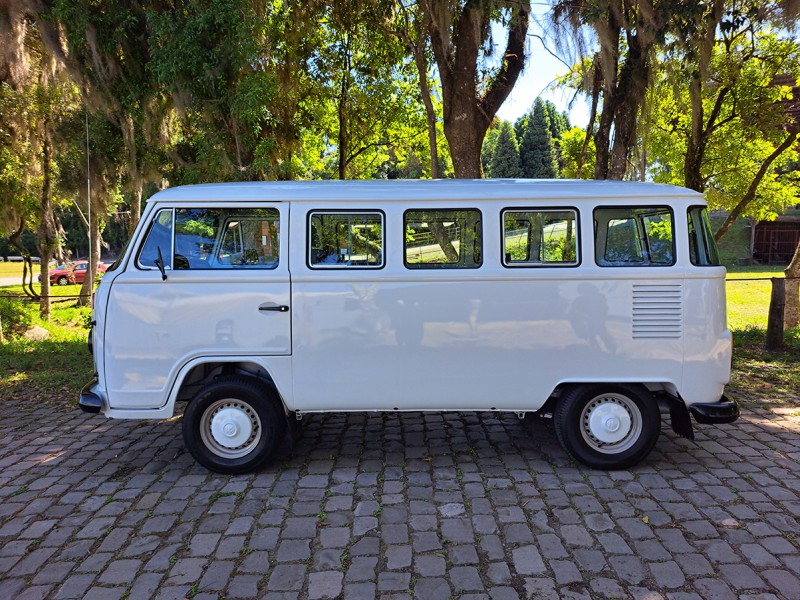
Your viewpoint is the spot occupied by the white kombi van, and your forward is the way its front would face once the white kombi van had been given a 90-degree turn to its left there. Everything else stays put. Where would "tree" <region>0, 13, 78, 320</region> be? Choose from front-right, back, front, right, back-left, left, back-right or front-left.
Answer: back-right

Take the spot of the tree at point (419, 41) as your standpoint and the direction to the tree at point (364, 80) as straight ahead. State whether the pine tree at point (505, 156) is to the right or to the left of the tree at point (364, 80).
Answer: right

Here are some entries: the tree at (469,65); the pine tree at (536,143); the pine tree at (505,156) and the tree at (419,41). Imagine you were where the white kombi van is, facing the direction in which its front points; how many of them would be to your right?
4

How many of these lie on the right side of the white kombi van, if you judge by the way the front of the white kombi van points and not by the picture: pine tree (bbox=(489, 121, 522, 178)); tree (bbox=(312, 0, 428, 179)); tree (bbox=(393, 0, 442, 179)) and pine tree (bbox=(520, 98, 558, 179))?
4

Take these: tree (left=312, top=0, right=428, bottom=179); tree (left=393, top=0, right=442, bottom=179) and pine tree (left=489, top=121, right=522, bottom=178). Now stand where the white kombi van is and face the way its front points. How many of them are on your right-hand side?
3

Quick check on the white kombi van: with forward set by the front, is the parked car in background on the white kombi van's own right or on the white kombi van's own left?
on the white kombi van's own right

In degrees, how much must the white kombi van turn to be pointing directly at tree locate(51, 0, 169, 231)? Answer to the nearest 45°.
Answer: approximately 45° to its right

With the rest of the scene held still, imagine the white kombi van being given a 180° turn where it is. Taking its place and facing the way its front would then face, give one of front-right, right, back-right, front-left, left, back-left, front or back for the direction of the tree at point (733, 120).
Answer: front-left

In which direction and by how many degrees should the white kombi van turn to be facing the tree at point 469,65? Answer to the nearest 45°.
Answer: approximately 90° to its right

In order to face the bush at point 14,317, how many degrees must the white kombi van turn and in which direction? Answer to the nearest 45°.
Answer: approximately 45° to its right

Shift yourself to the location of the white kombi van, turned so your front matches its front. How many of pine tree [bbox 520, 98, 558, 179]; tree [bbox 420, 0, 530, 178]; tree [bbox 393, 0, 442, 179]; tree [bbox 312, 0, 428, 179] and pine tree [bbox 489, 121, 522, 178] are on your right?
5

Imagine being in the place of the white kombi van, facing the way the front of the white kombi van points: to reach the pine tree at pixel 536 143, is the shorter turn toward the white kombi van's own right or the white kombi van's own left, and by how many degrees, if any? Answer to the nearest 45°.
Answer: approximately 90° to the white kombi van's own right

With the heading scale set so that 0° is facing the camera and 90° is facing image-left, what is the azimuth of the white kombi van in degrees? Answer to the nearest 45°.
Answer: approximately 90°

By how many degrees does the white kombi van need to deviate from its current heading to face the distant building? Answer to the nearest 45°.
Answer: approximately 135° to its right

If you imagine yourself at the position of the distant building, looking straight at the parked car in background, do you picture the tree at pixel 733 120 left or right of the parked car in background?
left

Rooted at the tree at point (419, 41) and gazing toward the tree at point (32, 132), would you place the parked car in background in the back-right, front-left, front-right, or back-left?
front-right
